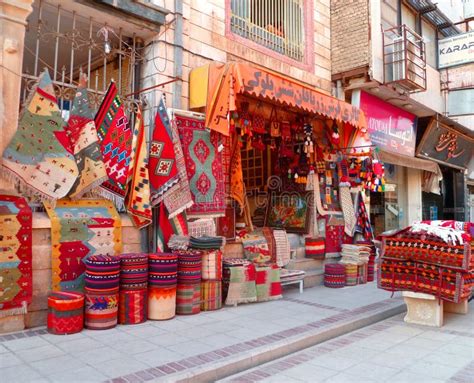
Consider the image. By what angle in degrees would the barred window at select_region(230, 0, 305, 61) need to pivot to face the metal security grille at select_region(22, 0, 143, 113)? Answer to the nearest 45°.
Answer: approximately 90° to its right

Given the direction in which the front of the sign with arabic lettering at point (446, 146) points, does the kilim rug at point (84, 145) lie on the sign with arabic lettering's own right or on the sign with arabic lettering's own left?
on the sign with arabic lettering's own right

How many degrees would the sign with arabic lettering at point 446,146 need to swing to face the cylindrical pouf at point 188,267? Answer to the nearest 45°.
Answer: approximately 45° to its right

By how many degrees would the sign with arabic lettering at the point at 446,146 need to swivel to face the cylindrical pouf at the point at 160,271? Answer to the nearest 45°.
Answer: approximately 45° to its right

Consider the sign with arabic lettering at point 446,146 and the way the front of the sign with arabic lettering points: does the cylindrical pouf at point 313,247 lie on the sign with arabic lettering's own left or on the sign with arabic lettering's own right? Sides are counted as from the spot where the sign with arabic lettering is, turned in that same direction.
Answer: on the sign with arabic lettering's own right

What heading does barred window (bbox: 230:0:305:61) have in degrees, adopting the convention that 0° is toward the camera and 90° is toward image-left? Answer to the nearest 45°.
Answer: approximately 315°

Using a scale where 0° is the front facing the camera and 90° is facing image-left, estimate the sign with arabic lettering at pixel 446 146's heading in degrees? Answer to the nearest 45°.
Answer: approximately 315°

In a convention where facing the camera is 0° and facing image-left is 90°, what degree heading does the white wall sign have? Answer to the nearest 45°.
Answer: approximately 45°

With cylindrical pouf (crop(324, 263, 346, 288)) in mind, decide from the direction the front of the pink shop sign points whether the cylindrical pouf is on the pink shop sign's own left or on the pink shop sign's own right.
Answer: on the pink shop sign's own right

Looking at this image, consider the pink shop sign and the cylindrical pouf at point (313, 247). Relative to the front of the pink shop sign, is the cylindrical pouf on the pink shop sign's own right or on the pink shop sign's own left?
on the pink shop sign's own right
